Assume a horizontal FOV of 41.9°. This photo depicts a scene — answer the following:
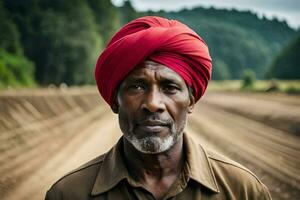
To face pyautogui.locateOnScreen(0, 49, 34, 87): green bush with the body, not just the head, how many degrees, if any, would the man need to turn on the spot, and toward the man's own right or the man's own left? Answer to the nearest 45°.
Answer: approximately 180°

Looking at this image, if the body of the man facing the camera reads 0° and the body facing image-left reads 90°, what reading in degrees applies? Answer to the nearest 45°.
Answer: approximately 0°
